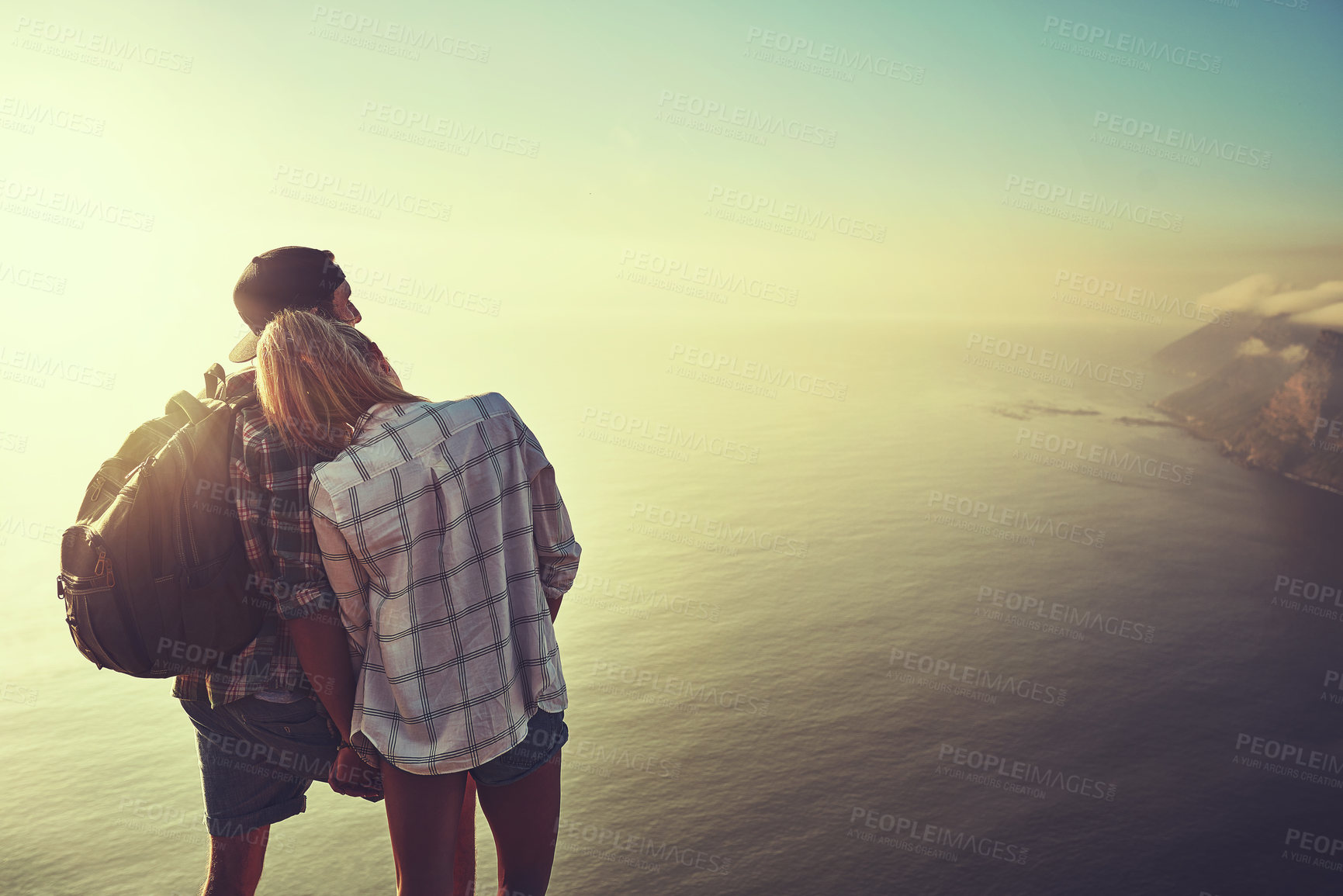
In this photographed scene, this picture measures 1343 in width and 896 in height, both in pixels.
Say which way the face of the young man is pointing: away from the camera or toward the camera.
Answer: away from the camera

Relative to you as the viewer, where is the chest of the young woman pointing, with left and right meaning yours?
facing away from the viewer
